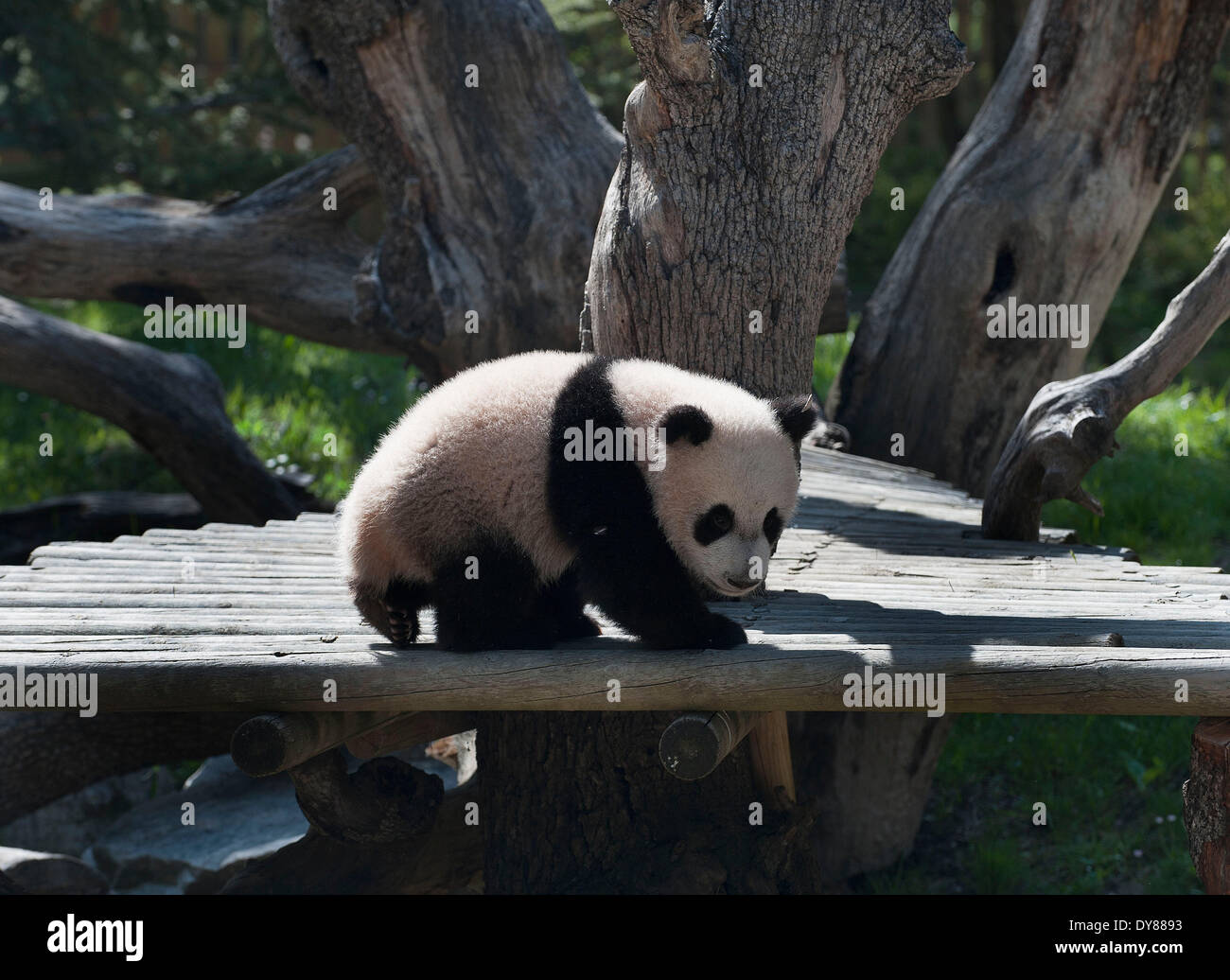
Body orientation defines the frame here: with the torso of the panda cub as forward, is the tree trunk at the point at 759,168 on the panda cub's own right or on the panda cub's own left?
on the panda cub's own left

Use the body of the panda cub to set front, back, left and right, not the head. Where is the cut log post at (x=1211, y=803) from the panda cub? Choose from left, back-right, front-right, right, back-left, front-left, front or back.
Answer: front

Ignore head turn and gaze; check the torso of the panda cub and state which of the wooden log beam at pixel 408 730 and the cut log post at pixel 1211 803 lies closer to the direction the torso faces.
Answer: the cut log post

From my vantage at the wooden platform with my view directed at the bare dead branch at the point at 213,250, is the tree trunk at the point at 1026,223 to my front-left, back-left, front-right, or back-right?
front-right

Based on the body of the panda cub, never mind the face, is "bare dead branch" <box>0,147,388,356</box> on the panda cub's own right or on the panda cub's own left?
on the panda cub's own left

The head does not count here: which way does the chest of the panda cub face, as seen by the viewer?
to the viewer's right
